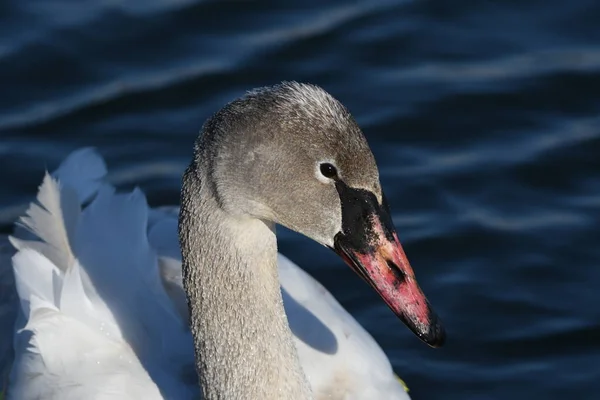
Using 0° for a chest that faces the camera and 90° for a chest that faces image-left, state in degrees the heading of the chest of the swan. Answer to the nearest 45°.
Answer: approximately 315°
